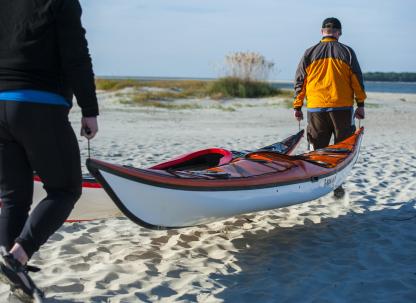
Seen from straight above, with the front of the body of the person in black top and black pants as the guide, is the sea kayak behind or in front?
in front

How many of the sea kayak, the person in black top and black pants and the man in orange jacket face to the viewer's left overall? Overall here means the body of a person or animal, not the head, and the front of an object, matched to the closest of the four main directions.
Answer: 0

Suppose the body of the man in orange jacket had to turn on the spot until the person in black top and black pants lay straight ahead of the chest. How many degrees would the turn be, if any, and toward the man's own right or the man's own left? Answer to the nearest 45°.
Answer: approximately 135° to the man's own left

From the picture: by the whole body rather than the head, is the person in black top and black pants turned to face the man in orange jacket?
yes

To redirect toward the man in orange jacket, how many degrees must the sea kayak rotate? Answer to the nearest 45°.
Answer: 0° — it already faces them

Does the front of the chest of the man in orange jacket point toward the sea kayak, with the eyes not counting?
no

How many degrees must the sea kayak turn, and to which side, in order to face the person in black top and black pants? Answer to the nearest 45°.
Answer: approximately 180°

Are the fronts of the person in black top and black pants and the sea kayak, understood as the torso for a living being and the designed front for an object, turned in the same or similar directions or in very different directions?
same or similar directions

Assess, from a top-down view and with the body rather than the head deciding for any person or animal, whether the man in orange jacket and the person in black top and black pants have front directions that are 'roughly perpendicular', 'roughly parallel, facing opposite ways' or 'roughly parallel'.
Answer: roughly parallel

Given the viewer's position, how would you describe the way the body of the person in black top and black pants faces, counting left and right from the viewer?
facing away from the viewer and to the right of the viewer

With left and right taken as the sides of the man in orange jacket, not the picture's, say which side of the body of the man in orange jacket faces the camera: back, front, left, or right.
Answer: back
